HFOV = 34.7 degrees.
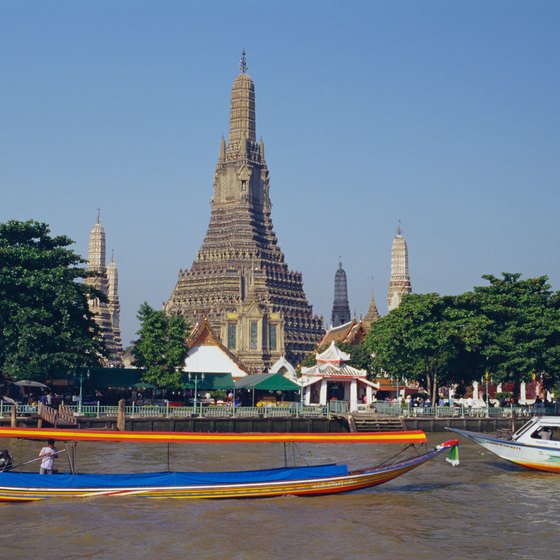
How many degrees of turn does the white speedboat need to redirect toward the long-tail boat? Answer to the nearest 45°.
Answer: approximately 45° to its left

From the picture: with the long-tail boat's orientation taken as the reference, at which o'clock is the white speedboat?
The white speedboat is roughly at 11 o'clock from the long-tail boat.

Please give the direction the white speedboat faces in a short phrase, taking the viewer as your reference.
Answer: facing to the left of the viewer

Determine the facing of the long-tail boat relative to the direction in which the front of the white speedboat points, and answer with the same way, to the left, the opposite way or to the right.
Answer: the opposite way

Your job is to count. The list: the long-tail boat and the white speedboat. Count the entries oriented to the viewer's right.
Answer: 1

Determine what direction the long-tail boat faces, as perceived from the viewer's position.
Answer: facing to the right of the viewer
